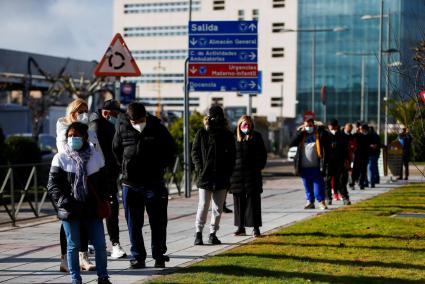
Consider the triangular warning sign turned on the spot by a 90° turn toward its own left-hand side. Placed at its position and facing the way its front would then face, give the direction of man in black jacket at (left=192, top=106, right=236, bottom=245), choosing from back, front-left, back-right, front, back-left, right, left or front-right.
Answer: front-right

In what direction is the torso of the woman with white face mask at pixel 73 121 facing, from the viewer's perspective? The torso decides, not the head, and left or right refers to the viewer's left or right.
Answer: facing the viewer and to the right of the viewer

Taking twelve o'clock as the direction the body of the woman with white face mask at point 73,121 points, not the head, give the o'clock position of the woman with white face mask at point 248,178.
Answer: the woman with white face mask at point 248,178 is roughly at 9 o'clock from the woman with white face mask at point 73,121.

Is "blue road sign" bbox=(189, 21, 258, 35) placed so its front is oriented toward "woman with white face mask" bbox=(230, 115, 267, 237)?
yes

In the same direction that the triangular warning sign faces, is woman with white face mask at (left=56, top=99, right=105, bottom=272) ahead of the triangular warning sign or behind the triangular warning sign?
ahead

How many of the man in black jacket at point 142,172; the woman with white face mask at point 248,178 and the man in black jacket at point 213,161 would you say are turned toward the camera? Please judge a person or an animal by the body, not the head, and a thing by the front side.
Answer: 3

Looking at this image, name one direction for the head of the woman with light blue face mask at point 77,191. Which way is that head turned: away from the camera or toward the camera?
toward the camera

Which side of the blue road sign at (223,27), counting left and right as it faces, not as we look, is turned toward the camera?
front

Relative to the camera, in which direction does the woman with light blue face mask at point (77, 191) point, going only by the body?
toward the camera

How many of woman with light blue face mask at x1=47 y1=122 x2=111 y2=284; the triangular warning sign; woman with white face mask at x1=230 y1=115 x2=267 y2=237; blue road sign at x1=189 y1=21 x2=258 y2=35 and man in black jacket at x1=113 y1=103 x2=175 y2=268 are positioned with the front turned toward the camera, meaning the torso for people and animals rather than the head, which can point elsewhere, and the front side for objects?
5

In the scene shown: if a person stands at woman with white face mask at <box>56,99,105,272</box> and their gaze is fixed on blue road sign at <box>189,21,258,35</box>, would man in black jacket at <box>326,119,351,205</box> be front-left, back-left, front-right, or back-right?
front-right

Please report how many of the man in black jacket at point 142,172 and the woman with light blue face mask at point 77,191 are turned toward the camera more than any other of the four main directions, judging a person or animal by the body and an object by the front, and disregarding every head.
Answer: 2

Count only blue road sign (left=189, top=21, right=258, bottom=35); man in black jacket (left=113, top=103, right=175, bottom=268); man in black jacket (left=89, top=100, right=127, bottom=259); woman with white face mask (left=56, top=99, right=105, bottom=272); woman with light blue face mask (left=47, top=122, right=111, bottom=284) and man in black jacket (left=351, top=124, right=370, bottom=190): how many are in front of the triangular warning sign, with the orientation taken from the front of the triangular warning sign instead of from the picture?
4

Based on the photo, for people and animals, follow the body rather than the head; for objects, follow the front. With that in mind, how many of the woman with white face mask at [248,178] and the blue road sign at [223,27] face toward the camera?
2
